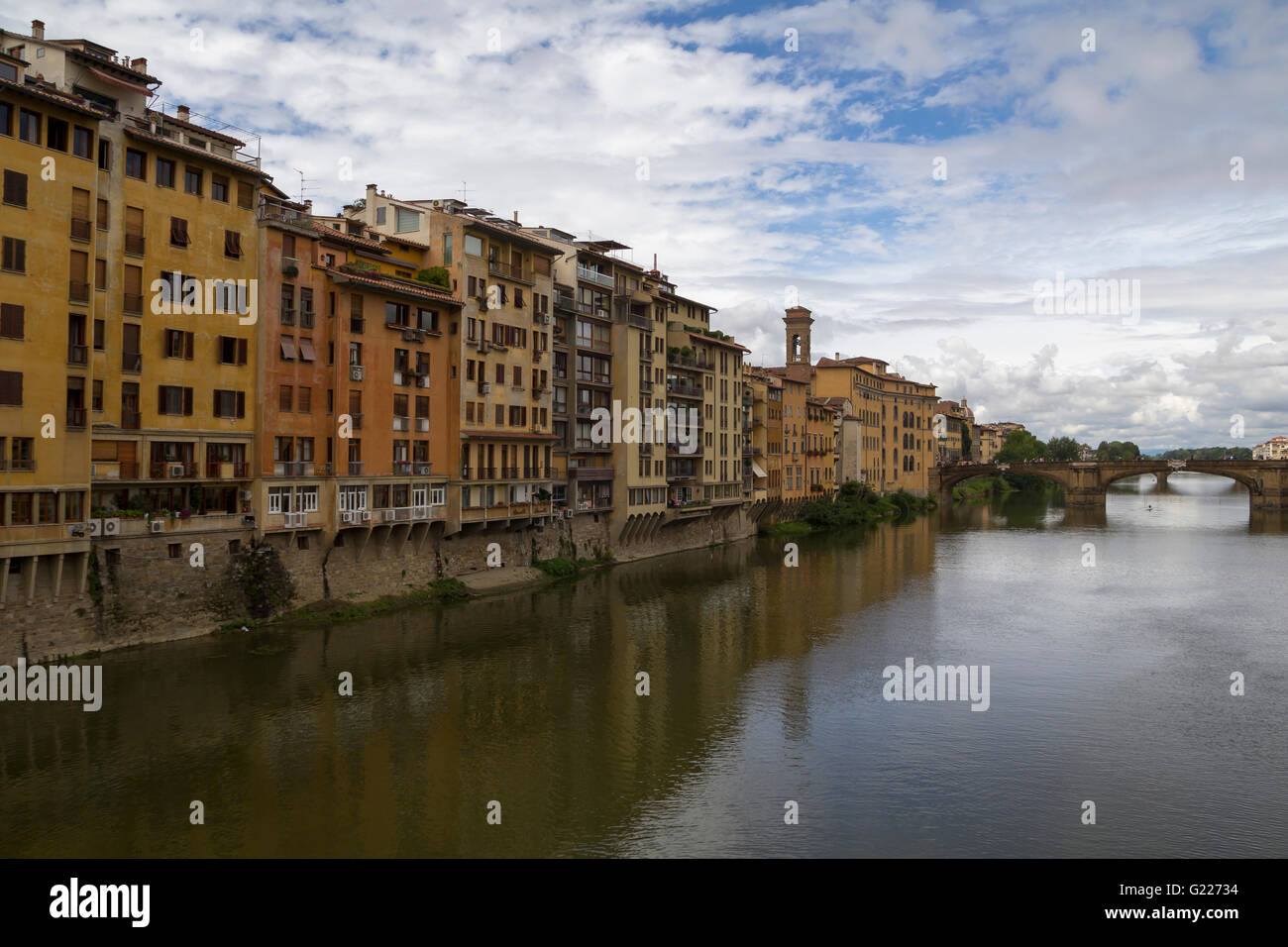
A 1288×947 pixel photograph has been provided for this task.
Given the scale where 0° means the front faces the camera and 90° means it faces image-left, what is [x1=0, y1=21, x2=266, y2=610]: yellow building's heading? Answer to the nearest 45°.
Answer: approximately 315°
